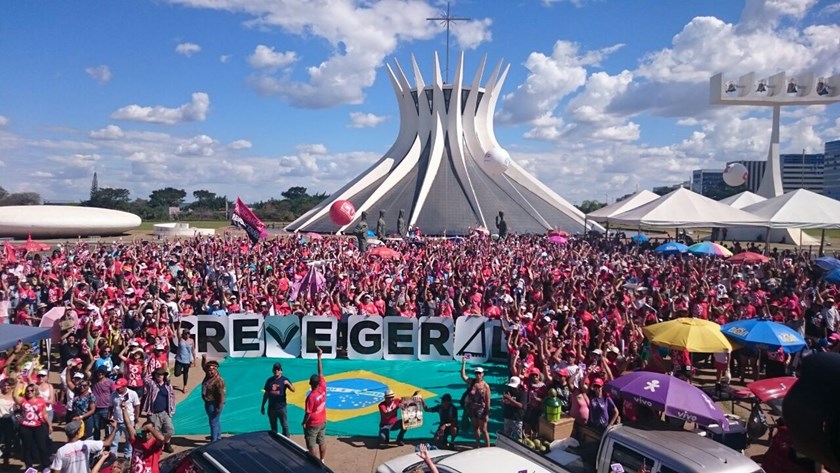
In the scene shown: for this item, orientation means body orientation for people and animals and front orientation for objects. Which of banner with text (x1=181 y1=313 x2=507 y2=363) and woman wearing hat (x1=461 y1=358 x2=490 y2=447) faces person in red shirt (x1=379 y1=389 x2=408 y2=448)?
the banner with text

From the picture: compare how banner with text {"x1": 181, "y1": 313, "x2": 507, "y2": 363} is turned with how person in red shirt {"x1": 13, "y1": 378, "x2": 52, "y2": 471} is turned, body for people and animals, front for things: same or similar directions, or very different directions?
same or similar directions

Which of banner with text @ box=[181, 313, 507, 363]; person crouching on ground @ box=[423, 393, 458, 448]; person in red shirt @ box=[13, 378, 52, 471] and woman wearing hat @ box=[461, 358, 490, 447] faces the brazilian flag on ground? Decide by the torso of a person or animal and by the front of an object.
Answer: the banner with text

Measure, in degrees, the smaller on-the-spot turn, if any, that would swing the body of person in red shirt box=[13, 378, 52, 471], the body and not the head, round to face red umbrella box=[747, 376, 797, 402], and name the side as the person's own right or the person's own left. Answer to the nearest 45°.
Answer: approximately 45° to the person's own left

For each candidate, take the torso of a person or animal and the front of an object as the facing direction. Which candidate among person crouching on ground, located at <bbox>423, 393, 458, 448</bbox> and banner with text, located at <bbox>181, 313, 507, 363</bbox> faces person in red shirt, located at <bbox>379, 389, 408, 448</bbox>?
the banner with text

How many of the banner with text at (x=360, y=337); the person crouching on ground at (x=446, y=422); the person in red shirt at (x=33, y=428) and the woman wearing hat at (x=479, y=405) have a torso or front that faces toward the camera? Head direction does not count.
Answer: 4

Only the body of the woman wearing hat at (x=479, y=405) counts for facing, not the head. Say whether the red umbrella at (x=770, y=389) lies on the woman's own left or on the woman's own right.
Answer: on the woman's own left

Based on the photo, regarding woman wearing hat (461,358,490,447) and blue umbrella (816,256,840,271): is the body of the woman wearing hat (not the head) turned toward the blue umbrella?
no

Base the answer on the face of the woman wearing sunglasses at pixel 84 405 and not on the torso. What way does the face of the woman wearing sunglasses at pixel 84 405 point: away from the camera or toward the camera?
toward the camera

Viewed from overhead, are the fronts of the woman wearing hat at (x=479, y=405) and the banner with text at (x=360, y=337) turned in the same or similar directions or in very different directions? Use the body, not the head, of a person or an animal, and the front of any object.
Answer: same or similar directions

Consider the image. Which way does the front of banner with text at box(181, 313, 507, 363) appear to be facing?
toward the camera

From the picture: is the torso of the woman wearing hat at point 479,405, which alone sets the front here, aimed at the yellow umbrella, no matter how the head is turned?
no

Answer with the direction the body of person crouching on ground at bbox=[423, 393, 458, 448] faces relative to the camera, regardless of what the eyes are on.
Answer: toward the camera

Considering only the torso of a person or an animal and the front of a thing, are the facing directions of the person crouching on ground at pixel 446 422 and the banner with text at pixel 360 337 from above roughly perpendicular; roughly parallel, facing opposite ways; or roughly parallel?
roughly parallel

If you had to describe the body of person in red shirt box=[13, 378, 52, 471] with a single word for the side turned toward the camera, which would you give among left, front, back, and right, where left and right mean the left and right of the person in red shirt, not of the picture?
front

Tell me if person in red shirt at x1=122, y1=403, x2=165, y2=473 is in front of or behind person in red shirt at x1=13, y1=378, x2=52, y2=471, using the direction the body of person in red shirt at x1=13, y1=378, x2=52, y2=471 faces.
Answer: in front

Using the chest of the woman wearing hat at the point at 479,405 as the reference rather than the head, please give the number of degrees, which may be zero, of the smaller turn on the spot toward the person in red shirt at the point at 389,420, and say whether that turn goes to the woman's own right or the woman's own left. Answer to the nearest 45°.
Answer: approximately 90° to the woman's own right

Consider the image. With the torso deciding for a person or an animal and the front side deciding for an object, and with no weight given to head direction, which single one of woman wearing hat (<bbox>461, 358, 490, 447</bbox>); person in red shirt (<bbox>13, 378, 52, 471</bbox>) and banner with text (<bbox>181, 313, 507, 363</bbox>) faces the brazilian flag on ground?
the banner with text
